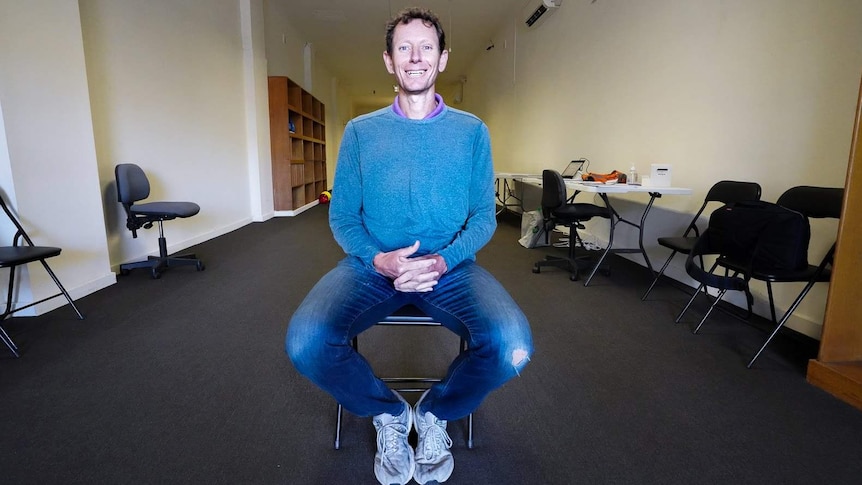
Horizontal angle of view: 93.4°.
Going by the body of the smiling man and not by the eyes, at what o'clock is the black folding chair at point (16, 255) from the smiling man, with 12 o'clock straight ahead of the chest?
The black folding chair is roughly at 4 o'clock from the smiling man.

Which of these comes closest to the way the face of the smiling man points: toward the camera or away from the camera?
toward the camera

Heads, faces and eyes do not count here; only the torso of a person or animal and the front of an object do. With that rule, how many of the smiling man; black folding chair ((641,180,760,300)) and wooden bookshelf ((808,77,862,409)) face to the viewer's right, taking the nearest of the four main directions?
0

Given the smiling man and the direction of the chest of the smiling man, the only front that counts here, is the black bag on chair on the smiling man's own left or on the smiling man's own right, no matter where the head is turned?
on the smiling man's own left

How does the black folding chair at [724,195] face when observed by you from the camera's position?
facing the viewer and to the left of the viewer

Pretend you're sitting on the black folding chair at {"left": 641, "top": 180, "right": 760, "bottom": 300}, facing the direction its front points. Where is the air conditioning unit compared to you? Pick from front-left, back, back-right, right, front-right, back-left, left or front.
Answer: right

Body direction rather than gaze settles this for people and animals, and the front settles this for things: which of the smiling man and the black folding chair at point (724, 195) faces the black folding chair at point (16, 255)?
the black folding chair at point (724, 195)

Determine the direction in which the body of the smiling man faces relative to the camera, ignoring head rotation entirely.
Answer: toward the camera

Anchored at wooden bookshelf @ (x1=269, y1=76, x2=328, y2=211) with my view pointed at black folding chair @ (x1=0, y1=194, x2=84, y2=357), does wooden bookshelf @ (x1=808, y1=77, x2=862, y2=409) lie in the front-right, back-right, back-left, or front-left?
front-left

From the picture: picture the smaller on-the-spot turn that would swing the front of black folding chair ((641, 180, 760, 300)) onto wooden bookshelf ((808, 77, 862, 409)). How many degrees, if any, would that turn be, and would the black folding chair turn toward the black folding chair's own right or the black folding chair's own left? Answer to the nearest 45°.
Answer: approximately 90° to the black folding chair's own left

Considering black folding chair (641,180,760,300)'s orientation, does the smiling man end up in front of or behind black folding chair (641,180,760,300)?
in front

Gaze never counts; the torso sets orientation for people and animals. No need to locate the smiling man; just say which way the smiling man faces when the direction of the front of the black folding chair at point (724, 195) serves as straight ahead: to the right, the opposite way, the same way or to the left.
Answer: to the left
